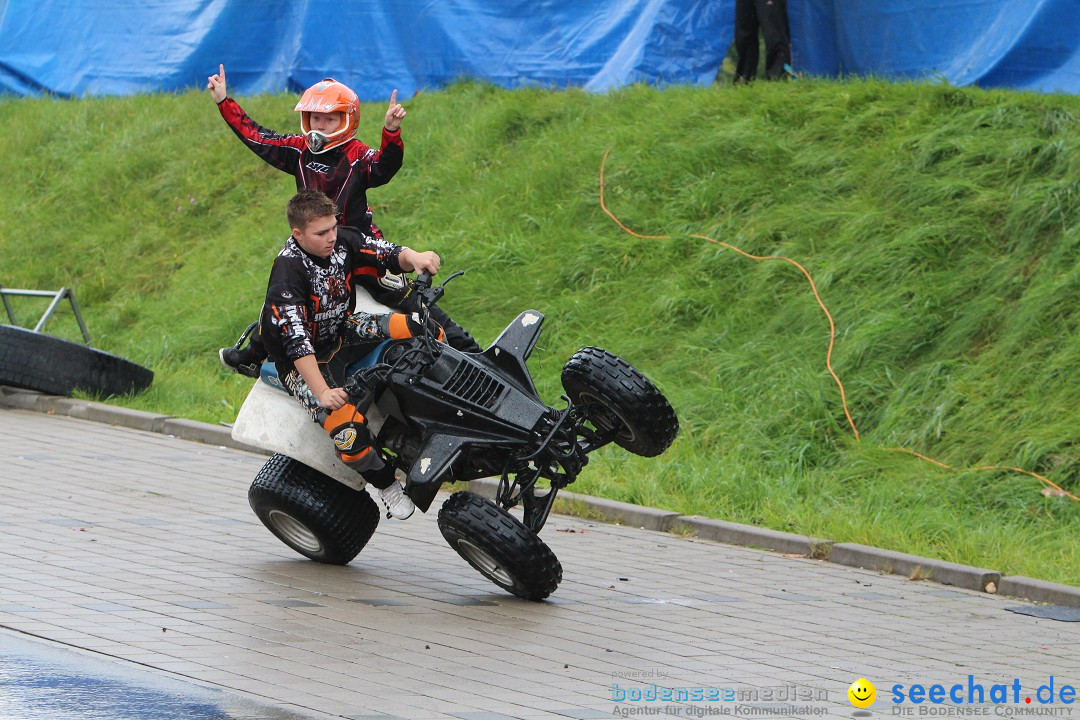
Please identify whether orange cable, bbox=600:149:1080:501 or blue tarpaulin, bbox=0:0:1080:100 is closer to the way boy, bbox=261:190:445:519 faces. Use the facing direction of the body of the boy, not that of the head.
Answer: the orange cable

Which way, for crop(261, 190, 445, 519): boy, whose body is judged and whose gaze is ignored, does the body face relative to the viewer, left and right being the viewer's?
facing the viewer and to the right of the viewer

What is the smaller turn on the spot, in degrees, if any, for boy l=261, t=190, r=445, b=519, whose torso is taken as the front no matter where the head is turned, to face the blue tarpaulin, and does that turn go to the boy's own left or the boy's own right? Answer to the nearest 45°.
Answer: approximately 135° to the boy's own left

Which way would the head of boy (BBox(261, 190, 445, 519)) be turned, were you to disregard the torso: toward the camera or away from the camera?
toward the camera

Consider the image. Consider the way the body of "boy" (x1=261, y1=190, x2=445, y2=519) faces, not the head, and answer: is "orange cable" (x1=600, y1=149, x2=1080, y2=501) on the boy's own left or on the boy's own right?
on the boy's own left
